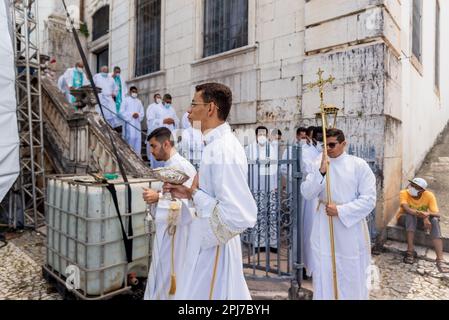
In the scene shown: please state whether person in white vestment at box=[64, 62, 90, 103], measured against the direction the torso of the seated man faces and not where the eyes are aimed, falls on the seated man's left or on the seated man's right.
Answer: on the seated man's right

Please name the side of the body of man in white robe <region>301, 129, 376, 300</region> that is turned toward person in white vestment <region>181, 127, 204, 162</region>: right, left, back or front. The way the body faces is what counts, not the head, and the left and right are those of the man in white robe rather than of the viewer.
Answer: right

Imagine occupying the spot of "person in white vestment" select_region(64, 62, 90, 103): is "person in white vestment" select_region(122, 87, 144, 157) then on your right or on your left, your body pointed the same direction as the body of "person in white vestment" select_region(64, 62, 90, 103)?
on your left

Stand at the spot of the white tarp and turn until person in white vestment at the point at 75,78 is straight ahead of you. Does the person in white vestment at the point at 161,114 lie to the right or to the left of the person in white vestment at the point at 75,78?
right

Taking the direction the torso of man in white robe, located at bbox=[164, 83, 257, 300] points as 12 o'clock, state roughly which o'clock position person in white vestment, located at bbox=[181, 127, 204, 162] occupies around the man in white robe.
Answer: The person in white vestment is roughly at 3 o'clock from the man in white robe.

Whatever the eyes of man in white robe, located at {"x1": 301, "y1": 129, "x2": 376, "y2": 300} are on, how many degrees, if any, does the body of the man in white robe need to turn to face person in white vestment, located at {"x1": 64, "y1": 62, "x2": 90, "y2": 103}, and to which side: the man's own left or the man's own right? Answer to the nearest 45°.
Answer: approximately 90° to the man's own right

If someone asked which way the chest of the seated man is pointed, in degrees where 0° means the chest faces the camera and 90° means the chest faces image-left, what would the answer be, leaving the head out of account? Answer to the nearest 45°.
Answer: approximately 0°

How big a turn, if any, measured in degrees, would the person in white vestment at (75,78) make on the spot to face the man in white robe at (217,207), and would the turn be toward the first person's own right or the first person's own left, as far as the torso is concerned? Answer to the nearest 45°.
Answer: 0° — they already face them

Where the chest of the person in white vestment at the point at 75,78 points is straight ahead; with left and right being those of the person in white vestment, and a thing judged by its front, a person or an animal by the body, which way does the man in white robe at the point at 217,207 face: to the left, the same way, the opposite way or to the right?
to the right

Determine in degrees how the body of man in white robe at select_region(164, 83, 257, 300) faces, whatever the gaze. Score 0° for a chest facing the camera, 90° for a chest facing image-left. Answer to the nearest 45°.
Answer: approximately 90°

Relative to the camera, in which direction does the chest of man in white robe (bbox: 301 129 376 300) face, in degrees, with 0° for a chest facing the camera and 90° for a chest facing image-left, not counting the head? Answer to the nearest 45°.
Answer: approximately 45°

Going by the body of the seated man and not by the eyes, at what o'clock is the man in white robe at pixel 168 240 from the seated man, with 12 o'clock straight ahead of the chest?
The man in white robe is roughly at 1 o'clock from the seated man.

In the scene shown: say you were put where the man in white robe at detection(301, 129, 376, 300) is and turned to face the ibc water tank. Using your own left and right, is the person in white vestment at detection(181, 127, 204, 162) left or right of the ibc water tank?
right
